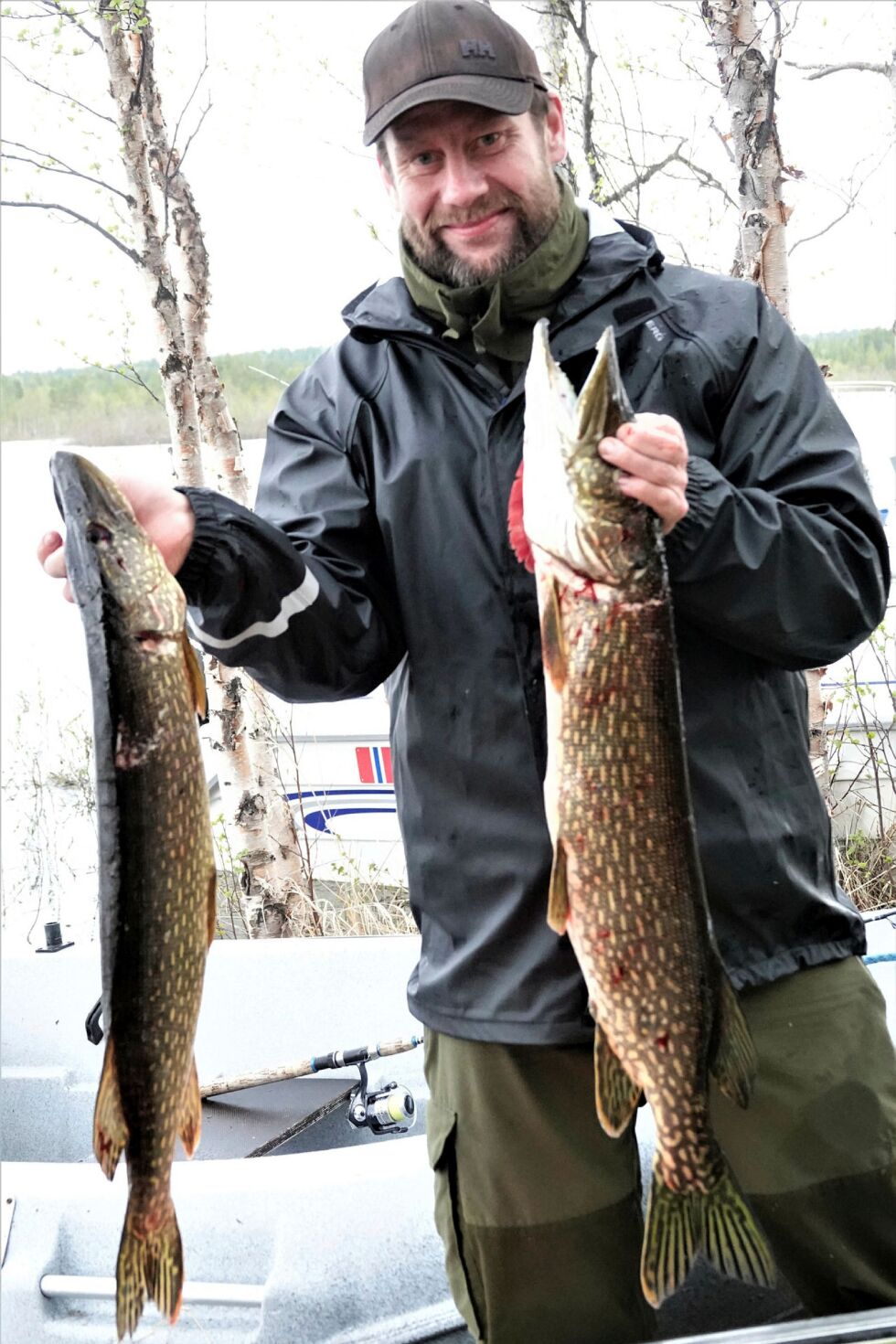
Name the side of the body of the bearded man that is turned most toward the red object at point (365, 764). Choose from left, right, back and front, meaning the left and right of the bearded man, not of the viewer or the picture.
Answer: back

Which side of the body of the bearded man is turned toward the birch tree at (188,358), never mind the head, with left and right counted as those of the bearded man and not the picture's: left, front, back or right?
back

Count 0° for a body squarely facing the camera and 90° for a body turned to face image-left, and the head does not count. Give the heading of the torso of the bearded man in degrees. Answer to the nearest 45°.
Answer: approximately 0°

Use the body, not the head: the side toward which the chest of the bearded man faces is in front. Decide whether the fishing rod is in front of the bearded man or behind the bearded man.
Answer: behind
